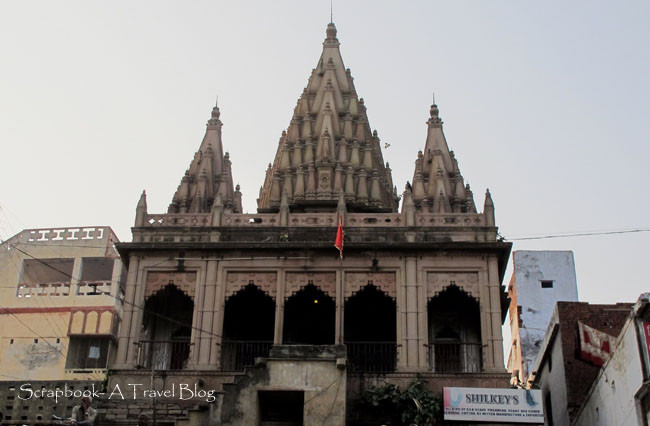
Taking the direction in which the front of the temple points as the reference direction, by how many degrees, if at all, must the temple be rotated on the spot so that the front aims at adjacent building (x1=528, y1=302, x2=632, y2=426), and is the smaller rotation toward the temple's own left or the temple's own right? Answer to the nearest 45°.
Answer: approximately 90° to the temple's own left

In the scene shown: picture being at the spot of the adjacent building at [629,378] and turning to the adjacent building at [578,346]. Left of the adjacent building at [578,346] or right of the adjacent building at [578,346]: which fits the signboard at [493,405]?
left

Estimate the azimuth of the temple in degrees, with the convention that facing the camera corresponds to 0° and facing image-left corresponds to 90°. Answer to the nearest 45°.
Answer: approximately 0°

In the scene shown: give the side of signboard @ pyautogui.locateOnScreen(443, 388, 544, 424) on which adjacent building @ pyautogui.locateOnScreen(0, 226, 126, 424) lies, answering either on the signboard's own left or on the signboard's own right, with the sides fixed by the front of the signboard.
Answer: on the signboard's own right

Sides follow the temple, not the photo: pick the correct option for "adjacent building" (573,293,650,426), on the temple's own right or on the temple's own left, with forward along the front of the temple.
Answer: on the temple's own left

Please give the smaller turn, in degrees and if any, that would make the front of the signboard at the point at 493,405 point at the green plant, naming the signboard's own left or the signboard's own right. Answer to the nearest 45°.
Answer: approximately 90° to the signboard's own right

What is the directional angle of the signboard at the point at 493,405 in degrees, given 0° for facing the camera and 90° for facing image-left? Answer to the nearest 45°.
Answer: approximately 0°

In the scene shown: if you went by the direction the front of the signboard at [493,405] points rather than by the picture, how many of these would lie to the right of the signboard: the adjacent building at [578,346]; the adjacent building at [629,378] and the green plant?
1

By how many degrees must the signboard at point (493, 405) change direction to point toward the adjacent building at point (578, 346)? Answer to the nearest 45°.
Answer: approximately 135° to its left

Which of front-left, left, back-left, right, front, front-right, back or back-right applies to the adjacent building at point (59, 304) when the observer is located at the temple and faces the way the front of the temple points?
back-right
